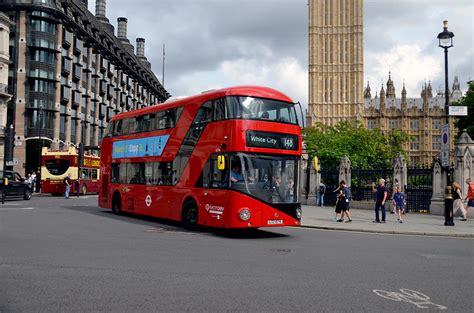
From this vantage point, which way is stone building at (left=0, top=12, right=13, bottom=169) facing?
to the viewer's right

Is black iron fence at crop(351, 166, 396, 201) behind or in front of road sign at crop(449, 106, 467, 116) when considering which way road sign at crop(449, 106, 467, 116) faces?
behind

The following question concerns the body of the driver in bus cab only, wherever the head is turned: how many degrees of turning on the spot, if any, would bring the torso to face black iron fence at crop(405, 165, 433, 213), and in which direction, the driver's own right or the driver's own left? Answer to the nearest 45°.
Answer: approximately 90° to the driver's own left

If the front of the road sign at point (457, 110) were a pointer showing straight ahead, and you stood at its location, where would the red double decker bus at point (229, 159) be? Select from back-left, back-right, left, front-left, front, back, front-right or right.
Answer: front-right

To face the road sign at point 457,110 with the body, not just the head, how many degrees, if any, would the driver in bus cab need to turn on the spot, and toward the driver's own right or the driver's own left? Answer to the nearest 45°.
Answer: approximately 90° to the driver's own left
